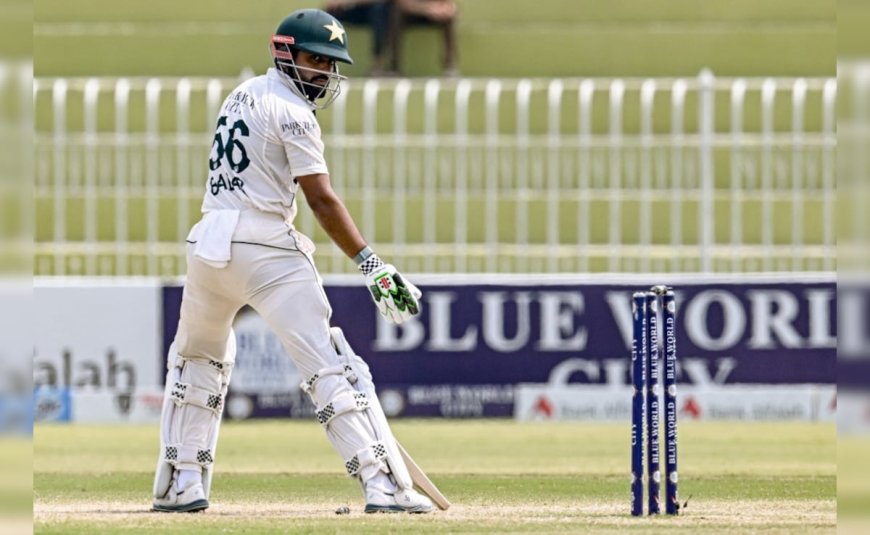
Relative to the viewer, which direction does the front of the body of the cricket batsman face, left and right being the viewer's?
facing away from the viewer and to the right of the viewer

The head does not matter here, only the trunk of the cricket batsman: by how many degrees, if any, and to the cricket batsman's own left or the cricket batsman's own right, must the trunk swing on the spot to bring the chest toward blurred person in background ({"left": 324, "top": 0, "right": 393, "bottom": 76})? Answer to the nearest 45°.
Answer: approximately 45° to the cricket batsman's own left

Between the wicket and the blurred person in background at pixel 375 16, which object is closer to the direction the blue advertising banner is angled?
the wicket

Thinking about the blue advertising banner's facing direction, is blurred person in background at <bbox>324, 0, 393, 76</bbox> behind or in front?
behind

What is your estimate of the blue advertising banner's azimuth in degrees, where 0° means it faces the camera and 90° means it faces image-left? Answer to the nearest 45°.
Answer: approximately 0°
